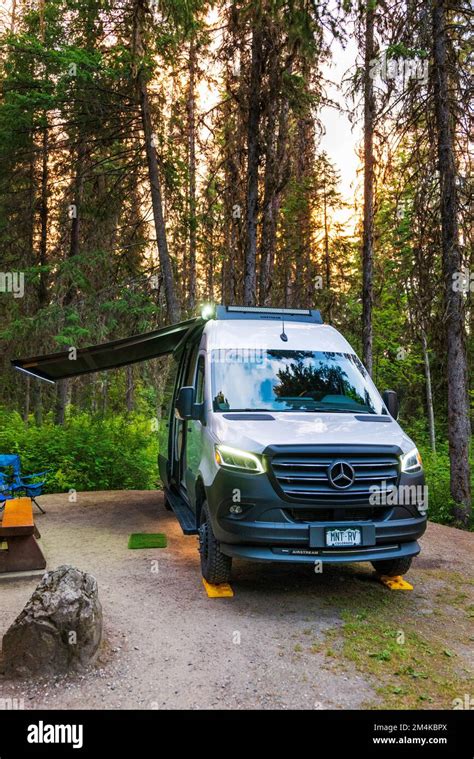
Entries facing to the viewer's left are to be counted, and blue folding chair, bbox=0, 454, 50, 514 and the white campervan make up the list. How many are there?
0

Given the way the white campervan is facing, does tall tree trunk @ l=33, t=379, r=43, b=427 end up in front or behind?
behind

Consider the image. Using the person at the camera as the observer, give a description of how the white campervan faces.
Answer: facing the viewer and to the right of the viewer

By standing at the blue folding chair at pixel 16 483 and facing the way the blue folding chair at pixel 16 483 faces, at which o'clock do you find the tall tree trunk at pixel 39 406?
The tall tree trunk is roughly at 9 o'clock from the blue folding chair.

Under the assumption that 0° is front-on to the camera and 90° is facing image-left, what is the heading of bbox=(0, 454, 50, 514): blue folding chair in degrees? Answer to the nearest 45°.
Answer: approximately 270°

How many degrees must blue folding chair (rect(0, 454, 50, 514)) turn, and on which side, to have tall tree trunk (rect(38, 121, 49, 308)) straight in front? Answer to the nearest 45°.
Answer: approximately 90° to its left

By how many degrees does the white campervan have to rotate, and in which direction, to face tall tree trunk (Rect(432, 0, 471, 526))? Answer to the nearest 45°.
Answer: approximately 90° to its left

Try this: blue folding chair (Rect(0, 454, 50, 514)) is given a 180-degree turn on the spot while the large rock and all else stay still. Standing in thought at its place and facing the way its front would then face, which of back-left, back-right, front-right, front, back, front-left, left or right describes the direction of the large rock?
left
